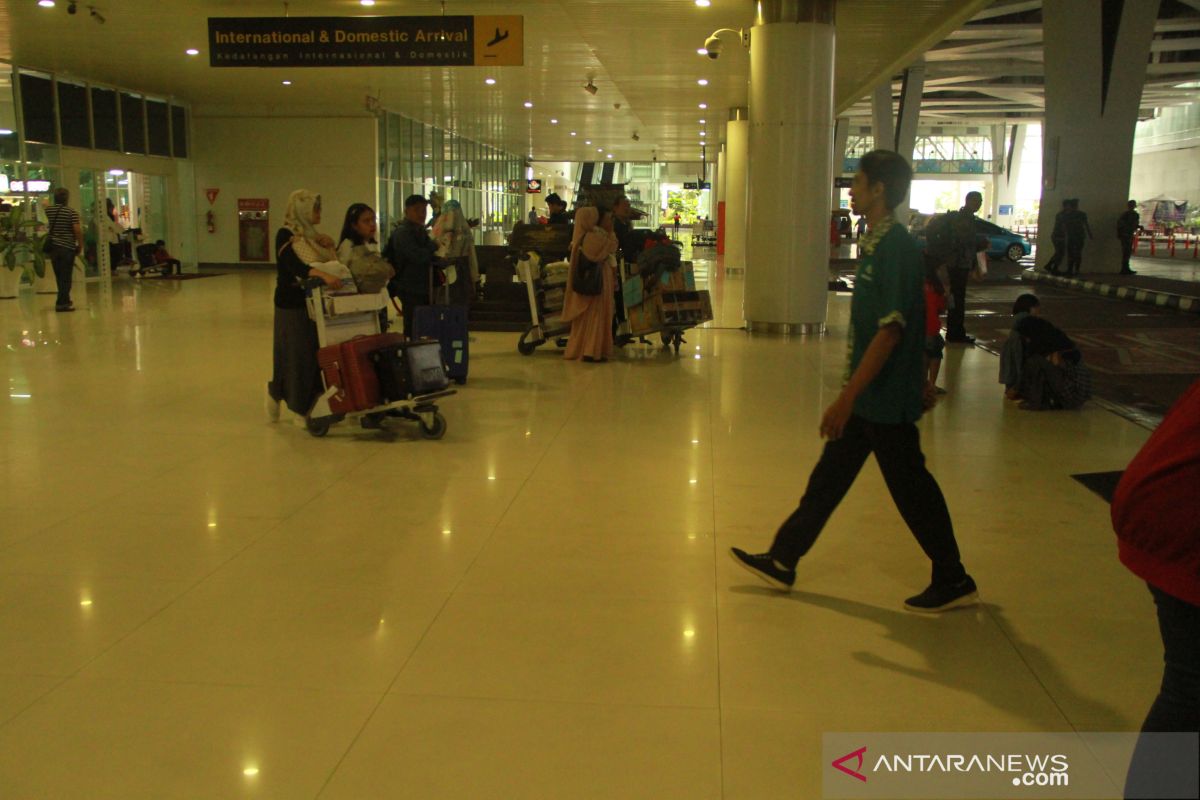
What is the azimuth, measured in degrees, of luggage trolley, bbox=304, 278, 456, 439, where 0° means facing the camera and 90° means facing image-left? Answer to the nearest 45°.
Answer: approximately 270°

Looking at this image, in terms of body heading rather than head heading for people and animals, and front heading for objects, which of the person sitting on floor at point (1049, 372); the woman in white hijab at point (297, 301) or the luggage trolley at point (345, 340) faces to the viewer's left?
the person sitting on floor

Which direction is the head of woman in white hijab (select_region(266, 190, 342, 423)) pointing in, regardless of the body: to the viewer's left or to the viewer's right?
to the viewer's right

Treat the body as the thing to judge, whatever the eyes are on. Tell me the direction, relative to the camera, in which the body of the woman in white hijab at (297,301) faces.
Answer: to the viewer's right

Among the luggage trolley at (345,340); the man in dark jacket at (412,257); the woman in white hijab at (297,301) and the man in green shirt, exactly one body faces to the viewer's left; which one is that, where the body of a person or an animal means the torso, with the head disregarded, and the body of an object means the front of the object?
the man in green shirt

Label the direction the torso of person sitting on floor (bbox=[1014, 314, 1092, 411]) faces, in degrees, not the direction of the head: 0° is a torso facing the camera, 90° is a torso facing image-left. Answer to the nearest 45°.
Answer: approximately 90°

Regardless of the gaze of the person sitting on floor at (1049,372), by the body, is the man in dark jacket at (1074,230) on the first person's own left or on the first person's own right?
on the first person's own right

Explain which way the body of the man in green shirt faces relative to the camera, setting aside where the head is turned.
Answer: to the viewer's left
